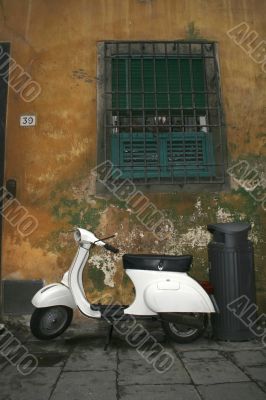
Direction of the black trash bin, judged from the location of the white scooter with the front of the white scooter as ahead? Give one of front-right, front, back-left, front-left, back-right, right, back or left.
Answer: back

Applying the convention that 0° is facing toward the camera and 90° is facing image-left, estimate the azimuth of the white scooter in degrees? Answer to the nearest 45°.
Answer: approximately 90°
